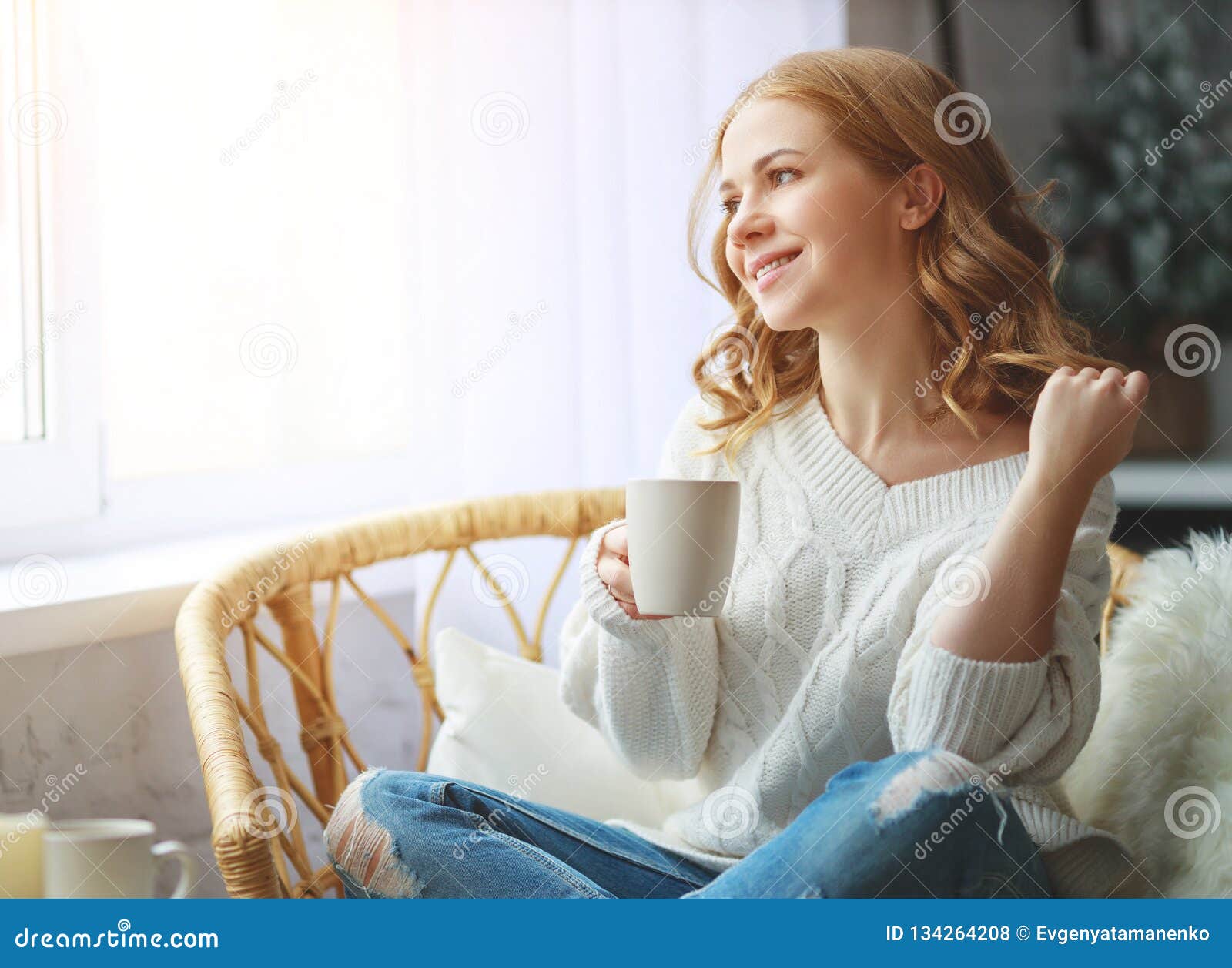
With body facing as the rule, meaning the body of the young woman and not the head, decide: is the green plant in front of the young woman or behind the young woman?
behind

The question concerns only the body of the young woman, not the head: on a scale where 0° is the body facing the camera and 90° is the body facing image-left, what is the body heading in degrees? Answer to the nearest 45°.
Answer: approximately 45°
